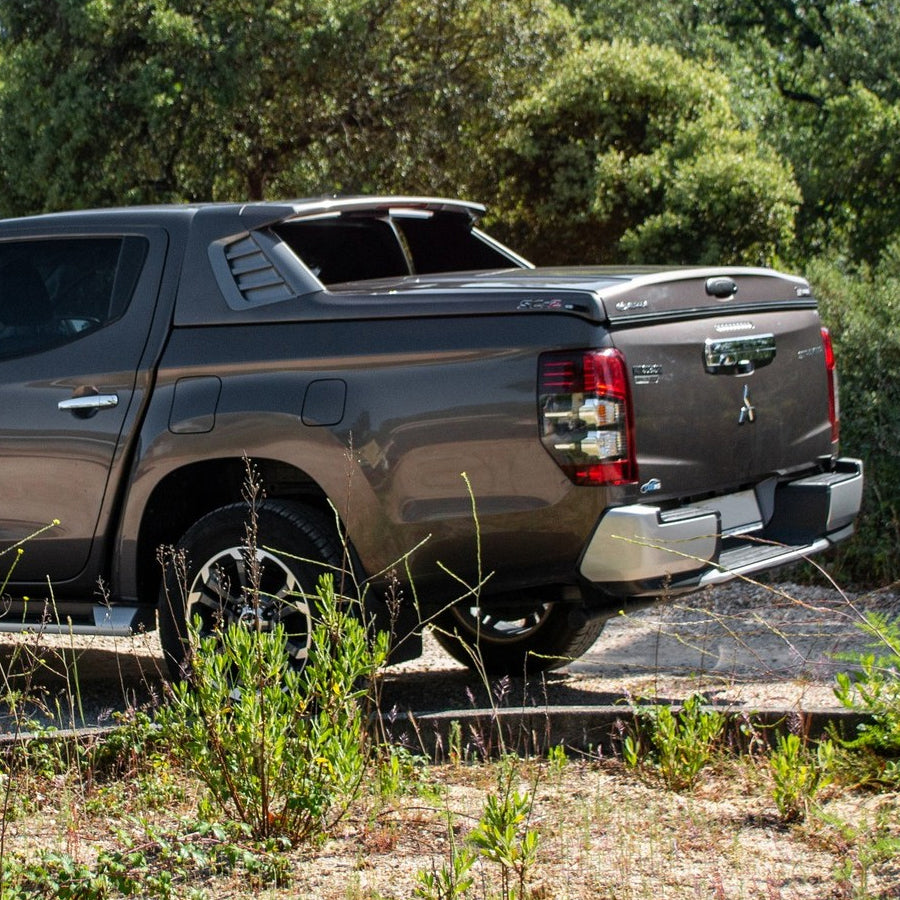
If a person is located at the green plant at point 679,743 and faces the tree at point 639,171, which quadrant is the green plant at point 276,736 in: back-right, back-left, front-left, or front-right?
back-left

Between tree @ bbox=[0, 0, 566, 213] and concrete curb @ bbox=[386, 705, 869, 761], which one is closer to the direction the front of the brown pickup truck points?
the tree

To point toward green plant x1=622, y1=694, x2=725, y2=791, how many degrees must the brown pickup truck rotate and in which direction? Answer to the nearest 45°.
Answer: approximately 180°

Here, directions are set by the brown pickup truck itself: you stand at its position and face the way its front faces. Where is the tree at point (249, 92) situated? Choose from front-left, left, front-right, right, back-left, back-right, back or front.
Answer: front-right

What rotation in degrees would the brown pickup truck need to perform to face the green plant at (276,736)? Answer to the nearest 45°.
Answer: approximately 135° to its left

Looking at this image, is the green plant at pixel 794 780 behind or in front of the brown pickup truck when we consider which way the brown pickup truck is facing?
behind

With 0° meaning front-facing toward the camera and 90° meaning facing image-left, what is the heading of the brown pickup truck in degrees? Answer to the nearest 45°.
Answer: approximately 135°

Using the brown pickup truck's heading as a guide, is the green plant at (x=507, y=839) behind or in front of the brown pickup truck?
behind
